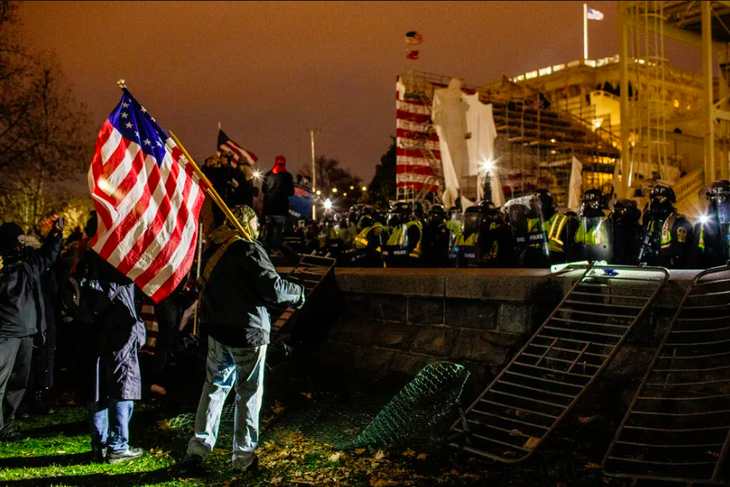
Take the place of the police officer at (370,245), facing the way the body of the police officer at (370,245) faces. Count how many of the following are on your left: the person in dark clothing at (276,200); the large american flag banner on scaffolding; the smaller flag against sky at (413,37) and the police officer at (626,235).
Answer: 1

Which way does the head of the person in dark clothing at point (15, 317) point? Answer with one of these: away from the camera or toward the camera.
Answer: away from the camera

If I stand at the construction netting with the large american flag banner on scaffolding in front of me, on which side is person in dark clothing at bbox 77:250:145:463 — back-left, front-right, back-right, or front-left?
back-left

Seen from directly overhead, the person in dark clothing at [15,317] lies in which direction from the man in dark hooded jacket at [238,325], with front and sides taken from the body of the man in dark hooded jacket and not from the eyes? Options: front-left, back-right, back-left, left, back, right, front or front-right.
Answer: left

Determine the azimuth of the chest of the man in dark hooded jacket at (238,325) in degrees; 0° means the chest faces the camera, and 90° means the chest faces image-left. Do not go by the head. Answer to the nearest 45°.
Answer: approximately 225°

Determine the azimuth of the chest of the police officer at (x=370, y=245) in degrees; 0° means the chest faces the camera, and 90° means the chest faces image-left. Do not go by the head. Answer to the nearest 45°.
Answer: approximately 45°

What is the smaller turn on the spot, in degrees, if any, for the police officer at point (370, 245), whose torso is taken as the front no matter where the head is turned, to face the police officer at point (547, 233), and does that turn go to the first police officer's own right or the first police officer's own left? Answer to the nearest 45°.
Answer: approximately 90° to the first police officer's own left

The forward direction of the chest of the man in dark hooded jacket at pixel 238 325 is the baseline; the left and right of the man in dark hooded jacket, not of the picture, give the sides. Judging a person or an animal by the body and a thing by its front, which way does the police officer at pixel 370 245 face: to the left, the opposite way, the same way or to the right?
the opposite way

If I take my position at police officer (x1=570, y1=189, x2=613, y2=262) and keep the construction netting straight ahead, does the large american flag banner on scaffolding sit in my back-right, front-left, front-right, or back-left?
back-right

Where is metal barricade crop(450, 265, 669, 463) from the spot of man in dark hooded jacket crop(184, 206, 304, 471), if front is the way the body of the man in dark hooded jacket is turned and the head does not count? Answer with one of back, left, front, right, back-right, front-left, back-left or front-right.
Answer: front-right

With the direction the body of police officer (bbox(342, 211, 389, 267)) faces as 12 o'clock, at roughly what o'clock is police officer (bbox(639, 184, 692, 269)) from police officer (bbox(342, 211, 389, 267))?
police officer (bbox(639, 184, 692, 269)) is roughly at 9 o'clock from police officer (bbox(342, 211, 389, 267)).

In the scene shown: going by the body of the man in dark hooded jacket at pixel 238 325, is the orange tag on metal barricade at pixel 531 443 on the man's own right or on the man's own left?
on the man's own right

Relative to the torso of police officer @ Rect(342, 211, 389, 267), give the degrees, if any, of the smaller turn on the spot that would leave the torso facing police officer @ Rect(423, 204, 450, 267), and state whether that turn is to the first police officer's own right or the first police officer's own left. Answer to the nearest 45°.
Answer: approximately 135° to the first police officer's own left

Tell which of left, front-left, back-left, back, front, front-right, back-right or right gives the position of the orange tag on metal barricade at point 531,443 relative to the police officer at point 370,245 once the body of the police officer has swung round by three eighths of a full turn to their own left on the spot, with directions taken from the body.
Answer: right

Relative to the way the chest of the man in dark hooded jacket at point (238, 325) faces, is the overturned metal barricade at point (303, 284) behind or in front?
in front

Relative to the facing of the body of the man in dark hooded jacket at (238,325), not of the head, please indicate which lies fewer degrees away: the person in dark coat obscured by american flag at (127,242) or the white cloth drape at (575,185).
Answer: the white cloth drape
